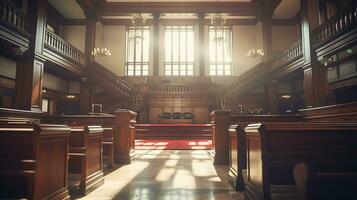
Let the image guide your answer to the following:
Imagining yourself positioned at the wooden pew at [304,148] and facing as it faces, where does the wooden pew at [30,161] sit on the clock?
the wooden pew at [30,161] is roughly at 8 o'clock from the wooden pew at [304,148].

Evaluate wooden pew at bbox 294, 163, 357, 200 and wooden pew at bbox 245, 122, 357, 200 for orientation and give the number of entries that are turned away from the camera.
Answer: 2

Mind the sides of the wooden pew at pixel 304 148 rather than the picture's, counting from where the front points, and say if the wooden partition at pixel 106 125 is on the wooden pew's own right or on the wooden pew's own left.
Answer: on the wooden pew's own left

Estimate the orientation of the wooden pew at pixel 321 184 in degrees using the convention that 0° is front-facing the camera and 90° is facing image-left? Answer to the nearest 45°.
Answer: approximately 180°

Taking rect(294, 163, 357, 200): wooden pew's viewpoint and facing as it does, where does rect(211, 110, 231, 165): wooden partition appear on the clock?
The wooden partition is roughly at 11 o'clock from the wooden pew.

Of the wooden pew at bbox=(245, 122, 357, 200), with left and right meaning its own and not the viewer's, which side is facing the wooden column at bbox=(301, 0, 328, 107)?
front

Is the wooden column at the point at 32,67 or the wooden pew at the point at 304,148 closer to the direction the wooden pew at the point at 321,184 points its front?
the wooden pew

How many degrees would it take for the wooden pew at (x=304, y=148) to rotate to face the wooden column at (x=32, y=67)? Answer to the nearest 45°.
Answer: approximately 90° to its left

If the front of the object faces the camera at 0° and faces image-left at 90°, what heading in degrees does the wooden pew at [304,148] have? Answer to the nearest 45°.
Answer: approximately 180°

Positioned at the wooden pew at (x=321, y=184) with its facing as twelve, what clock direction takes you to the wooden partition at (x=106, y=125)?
The wooden partition is roughly at 10 o'clock from the wooden pew.

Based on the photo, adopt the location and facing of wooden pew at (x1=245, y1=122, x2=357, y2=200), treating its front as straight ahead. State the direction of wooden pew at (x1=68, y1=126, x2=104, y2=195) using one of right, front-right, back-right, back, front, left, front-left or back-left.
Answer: left

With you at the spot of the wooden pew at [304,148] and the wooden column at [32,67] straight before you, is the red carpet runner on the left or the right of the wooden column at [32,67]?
right
